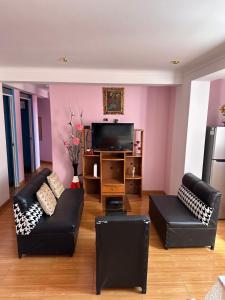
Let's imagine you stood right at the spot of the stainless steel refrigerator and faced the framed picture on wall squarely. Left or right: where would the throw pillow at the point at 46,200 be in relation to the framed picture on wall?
left

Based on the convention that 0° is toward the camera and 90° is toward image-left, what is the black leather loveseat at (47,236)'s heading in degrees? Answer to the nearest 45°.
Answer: approximately 270°

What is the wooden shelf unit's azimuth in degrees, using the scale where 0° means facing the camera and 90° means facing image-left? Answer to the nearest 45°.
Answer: approximately 0°

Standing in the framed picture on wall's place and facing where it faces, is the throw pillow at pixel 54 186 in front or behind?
in front

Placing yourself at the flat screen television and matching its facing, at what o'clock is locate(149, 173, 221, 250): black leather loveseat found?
The black leather loveseat is roughly at 11 o'clock from the flat screen television.

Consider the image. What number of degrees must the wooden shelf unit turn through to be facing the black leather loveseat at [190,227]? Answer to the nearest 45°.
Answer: approximately 45° to its left

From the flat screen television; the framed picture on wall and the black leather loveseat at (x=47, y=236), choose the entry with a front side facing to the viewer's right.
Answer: the black leather loveseat

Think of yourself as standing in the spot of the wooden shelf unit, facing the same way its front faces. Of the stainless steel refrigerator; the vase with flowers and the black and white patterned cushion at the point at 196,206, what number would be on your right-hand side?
1

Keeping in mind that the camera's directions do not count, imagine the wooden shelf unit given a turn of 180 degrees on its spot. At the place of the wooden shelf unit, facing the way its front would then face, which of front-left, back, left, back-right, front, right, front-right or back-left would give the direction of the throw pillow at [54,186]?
back-left
